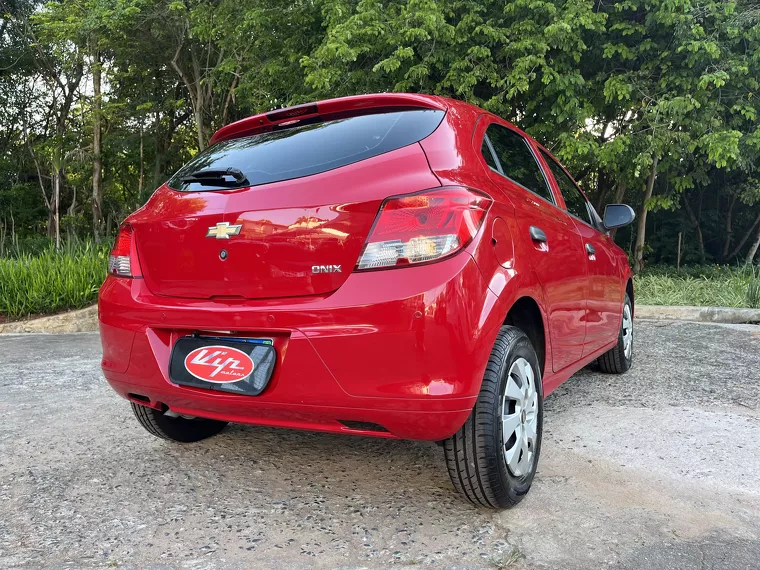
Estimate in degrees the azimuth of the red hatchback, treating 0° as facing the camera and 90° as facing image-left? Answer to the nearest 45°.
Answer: approximately 225°
